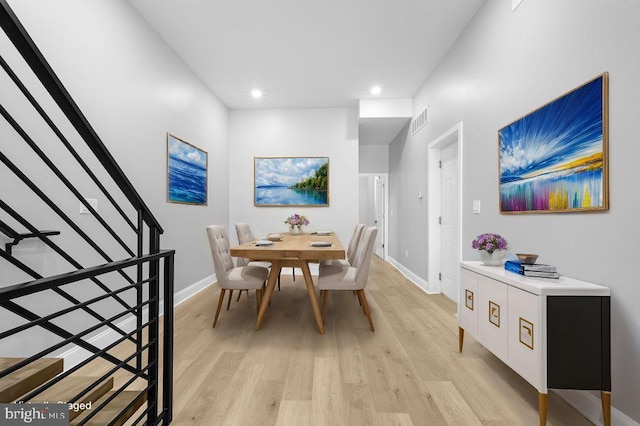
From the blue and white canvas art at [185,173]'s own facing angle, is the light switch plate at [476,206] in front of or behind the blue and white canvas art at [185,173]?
in front

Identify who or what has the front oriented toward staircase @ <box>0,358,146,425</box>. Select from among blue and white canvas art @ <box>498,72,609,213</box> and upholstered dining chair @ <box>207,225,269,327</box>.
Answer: the blue and white canvas art

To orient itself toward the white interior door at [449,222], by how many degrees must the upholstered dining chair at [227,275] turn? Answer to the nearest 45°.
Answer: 0° — it already faces it

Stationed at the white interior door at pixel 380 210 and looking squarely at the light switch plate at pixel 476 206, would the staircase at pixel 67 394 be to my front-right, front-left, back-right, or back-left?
front-right

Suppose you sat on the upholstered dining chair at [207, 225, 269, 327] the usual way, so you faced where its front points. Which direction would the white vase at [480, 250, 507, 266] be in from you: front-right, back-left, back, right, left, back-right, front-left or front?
front-right

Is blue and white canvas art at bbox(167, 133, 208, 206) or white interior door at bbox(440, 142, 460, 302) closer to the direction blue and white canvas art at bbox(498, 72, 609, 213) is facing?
the blue and white canvas art

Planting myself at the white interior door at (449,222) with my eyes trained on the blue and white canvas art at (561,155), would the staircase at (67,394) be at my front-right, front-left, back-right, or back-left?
front-right

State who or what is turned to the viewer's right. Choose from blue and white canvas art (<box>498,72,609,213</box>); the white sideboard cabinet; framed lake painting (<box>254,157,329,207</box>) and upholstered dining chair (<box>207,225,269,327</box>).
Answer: the upholstered dining chair

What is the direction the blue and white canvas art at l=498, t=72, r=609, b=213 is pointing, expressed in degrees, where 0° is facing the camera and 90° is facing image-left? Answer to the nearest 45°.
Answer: approximately 45°

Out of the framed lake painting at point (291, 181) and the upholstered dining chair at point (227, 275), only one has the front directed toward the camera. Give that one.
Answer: the framed lake painting

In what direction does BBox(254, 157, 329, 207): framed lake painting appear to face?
toward the camera

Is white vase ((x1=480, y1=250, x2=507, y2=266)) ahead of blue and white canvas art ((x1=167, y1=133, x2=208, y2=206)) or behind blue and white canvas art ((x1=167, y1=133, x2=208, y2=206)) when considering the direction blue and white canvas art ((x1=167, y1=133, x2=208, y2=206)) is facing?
ahead

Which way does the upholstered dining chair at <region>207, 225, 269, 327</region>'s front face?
to the viewer's right

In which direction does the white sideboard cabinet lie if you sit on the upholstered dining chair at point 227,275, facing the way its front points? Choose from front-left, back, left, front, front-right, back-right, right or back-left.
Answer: front-right

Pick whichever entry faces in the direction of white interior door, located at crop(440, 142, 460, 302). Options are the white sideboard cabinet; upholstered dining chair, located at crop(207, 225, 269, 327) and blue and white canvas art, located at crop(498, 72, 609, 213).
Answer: the upholstered dining chair

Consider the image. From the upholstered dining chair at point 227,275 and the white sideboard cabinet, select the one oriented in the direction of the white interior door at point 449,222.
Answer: the upholstered dining chair

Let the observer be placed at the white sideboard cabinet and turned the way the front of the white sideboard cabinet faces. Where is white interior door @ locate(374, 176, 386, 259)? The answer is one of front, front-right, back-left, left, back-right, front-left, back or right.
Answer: right

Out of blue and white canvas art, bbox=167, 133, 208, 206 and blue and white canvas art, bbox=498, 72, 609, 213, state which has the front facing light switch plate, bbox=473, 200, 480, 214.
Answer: blue and white canvas art, bbox=167, 133, 208, 206

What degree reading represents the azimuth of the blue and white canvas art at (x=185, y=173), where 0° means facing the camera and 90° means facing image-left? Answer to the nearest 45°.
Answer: approximately 315°
